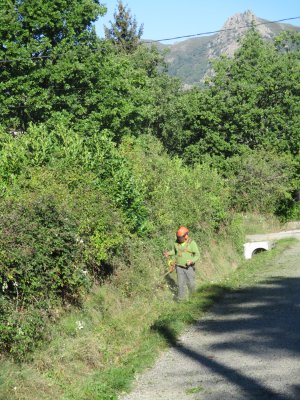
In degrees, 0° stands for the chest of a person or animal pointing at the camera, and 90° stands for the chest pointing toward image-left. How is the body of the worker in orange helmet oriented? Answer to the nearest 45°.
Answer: approximately 45°

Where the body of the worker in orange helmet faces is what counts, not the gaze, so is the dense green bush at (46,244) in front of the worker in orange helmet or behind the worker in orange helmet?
in front

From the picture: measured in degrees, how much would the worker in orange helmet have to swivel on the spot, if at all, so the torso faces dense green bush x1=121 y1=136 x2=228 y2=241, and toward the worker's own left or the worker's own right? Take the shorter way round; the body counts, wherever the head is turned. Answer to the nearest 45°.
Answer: approximately 135° to the worker's own right

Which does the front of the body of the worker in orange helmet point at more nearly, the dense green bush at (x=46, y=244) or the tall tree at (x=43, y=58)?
the dense green bush

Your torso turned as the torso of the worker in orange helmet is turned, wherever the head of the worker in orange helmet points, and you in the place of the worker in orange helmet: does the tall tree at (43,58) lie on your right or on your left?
on your right
